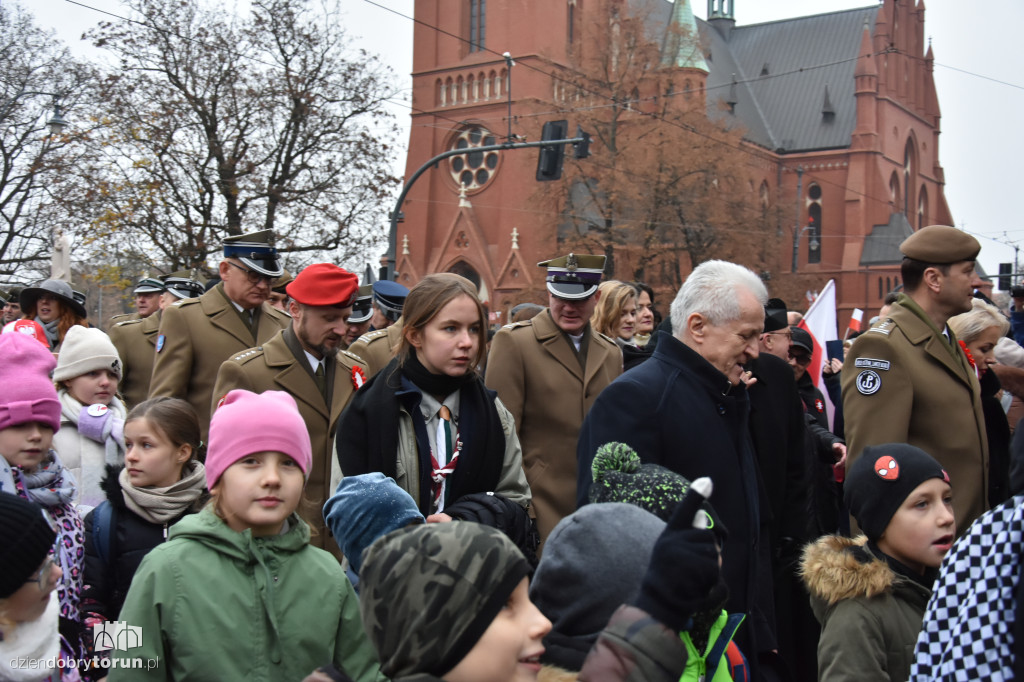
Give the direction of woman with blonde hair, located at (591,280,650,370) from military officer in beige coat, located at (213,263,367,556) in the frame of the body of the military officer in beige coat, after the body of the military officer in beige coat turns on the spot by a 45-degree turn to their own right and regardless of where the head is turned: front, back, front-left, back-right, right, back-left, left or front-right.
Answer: back-left

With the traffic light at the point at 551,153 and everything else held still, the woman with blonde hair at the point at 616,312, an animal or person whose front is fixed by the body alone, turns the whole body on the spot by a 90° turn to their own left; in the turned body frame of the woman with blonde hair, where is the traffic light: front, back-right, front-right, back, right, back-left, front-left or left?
front-left

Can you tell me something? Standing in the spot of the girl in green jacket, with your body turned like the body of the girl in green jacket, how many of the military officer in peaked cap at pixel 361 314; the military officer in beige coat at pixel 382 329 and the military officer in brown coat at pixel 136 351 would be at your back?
3

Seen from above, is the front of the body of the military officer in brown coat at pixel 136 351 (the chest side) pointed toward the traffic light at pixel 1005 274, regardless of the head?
no

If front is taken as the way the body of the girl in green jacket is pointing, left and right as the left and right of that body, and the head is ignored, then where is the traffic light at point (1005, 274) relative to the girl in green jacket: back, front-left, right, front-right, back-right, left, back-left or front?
back-left

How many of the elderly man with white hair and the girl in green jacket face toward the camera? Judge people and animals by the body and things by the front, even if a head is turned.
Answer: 1

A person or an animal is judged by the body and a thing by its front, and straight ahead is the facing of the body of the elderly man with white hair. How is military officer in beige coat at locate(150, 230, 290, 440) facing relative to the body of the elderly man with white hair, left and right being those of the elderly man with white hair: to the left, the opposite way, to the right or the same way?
the same way

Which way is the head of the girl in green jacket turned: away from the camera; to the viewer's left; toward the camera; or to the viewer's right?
toward the camera

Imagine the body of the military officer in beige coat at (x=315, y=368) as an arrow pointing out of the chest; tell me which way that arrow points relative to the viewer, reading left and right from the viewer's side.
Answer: facing the viewer and to the right of the viewer

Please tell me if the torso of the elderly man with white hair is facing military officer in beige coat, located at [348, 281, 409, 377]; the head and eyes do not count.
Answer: no

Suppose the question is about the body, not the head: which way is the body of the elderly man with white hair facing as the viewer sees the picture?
to the viewer's right

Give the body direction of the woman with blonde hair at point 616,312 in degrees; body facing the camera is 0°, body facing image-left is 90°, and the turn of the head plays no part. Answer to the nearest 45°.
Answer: approximately 315°

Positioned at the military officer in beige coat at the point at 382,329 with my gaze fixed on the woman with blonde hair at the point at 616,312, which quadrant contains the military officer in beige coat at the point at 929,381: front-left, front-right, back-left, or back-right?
front-right

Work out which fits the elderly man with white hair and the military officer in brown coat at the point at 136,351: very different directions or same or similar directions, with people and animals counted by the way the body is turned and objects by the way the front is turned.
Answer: same or similar directions

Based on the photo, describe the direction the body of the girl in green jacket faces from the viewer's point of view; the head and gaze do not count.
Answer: toward the camera

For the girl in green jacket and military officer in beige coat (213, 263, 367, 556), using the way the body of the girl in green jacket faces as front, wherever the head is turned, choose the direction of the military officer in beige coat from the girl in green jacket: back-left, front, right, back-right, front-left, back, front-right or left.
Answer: back

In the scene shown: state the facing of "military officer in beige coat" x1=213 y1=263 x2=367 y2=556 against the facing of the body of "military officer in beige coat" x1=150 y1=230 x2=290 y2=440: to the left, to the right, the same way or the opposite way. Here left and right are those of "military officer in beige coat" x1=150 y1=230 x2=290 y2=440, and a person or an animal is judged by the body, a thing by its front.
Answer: the same way

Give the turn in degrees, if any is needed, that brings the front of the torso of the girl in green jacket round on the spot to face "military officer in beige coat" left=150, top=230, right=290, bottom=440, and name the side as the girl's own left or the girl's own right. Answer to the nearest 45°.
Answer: approximately 180°

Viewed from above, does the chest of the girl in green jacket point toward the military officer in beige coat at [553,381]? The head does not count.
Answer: no

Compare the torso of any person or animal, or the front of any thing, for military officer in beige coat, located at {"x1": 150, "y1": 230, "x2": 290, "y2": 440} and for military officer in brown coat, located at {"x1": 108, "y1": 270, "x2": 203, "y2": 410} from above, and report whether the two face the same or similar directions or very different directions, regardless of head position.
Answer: same or similar directions
